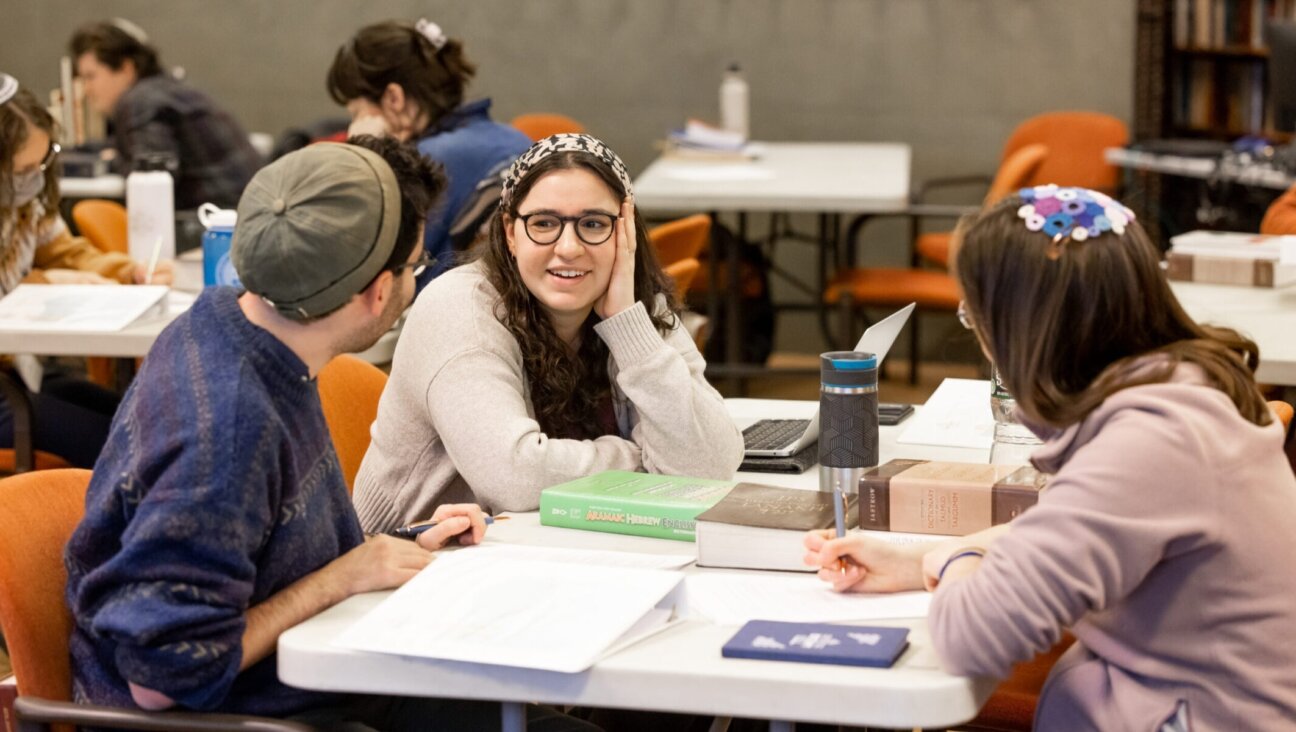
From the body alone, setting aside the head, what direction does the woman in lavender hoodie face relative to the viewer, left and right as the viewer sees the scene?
facing away from the viewer and to the left of the viewer

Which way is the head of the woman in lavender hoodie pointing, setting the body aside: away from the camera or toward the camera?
away from the camera

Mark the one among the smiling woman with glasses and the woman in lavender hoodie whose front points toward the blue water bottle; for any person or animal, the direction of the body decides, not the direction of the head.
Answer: the woman in lavender hoodie

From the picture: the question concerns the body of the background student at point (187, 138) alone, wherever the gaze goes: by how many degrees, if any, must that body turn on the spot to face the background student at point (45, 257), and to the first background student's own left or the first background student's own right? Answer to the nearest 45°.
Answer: approximately 90° to the first background student's own left

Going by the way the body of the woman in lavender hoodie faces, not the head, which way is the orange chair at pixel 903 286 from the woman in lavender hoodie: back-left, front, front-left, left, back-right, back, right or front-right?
front-right

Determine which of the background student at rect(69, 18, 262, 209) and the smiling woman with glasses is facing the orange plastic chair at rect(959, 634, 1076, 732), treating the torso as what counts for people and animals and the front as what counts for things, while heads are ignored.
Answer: the smiling woman with glasses

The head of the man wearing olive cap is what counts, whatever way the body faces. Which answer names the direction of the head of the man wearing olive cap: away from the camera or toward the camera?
away from the camera

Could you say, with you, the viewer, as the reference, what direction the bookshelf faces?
facing the viewer

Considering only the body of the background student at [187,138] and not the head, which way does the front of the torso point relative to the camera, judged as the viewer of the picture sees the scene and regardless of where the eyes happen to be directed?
to the viewer's left

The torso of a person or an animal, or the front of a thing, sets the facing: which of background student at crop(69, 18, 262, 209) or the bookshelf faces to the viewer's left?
the background student

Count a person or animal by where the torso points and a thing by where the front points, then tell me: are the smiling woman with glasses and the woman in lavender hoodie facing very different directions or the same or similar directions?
very different directions

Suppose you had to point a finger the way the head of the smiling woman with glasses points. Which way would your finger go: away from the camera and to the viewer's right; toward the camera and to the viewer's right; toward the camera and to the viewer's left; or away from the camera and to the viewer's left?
toward the camera and to the viewer's left

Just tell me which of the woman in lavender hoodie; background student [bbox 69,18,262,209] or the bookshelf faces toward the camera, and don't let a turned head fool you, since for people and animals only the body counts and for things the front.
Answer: the bookshelf

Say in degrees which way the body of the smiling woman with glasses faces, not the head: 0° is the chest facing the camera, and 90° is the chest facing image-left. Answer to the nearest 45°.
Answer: approximately 315°
